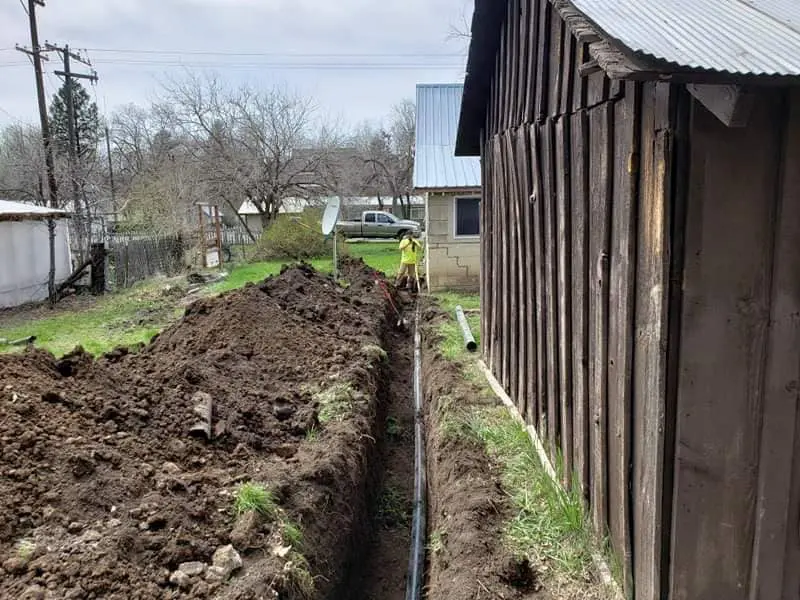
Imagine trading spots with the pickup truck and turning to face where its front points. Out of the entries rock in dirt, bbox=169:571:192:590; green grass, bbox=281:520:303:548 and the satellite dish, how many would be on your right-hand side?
3

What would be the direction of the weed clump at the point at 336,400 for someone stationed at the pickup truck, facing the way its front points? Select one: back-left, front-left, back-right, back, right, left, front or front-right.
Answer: right

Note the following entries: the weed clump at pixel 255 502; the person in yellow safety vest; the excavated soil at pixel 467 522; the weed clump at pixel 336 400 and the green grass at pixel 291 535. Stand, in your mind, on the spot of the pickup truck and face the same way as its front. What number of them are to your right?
5

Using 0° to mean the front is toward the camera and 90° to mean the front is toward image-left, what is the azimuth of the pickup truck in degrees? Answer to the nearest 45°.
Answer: approximately 270°

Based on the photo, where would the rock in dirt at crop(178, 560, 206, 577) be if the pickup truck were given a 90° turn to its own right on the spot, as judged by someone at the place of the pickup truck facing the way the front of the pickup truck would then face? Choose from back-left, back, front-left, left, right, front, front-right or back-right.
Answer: front

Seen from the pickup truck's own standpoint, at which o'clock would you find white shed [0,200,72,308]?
The white shed is roughly at 4 o'clock from the pickup truck.

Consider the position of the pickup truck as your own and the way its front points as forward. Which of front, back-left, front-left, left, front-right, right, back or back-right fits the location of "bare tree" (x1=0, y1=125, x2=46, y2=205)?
back
